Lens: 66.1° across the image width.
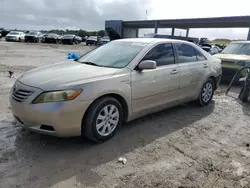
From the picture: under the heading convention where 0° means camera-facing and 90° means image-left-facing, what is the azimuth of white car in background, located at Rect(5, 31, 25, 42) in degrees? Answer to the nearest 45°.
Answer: approximately 45°

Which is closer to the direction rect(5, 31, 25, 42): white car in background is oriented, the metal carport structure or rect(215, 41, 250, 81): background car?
the background car

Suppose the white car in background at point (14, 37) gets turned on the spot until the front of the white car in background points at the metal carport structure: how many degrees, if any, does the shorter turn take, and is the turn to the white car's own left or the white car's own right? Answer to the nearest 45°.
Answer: approximately 135° to the white car's own left

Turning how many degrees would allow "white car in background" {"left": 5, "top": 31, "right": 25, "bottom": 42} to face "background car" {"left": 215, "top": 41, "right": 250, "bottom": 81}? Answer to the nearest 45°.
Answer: approximately 45° to its left
